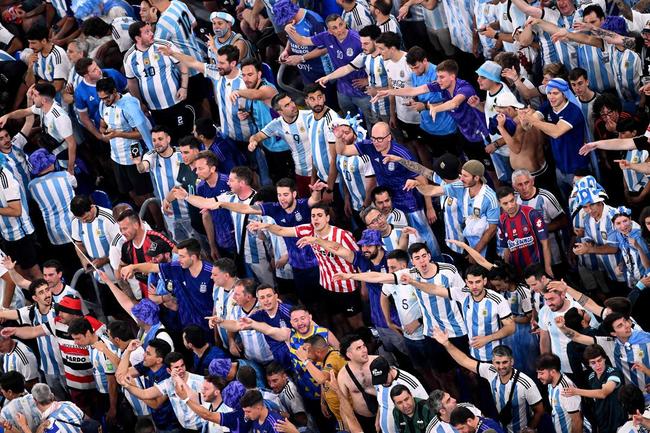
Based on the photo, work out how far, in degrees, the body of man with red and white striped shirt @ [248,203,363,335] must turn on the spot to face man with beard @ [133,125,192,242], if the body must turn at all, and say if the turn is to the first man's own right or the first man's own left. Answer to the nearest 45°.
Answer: approximately 90° to the first man's own right

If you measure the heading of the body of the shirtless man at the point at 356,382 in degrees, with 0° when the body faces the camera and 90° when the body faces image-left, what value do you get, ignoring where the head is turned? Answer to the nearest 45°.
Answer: approximately 315°

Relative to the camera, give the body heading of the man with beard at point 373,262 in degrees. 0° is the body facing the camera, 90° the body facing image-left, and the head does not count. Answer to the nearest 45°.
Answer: approximately 45°

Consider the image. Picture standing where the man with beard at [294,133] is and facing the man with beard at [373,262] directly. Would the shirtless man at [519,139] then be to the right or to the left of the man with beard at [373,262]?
left

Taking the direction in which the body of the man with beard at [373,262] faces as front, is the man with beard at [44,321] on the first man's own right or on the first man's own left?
on the first man's own right

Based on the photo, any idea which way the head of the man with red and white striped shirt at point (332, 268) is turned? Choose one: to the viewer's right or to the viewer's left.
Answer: to the viewer's left

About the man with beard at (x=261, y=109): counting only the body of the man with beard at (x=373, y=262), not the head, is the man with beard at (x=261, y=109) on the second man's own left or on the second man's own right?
on the second man's own right
